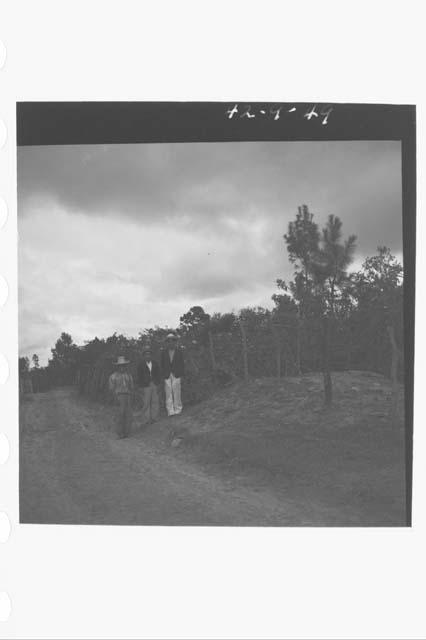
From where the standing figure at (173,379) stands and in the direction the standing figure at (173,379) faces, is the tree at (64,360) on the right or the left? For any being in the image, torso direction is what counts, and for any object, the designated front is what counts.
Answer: on its right

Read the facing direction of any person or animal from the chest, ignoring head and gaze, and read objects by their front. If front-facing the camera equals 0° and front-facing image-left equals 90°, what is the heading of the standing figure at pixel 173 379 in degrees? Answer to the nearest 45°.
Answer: approximately 0°
